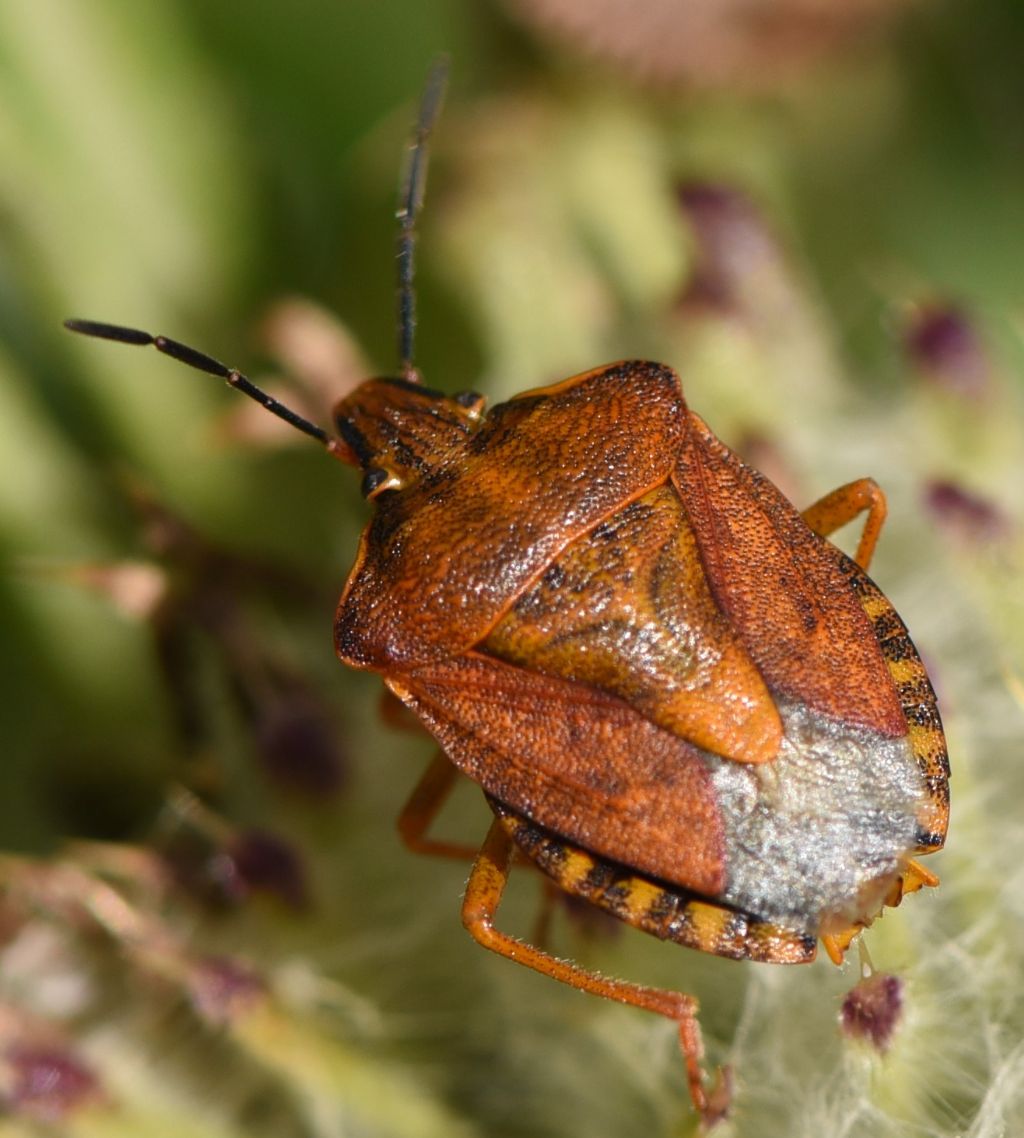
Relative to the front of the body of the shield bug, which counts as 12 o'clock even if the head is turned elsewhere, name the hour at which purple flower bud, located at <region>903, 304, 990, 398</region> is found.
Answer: The purple flower bud is roughly at 2 o'clock from the shield bug.

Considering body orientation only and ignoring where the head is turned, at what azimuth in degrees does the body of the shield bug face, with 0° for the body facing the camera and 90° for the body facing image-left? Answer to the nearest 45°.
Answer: approximately 135°
